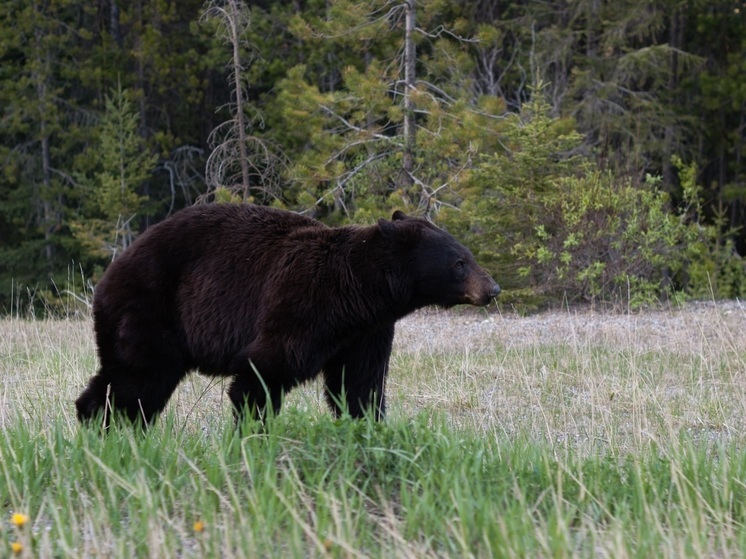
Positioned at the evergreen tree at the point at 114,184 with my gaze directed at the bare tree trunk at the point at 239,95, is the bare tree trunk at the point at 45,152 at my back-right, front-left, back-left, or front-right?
back-left

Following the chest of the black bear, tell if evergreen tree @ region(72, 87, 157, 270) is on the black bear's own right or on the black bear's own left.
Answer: on the black bear's own left

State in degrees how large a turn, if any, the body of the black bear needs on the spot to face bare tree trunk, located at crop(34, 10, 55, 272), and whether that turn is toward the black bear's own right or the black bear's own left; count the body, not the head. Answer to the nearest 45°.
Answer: approximately 90° to the black bear's own left

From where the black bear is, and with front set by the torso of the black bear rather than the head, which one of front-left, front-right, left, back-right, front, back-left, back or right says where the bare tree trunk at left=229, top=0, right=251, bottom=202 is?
left

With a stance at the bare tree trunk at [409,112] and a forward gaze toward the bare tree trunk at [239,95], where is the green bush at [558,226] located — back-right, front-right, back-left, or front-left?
back-left

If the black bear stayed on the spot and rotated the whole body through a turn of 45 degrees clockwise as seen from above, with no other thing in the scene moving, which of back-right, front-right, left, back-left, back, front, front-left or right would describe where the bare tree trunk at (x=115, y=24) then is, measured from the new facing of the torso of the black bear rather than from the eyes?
back-left

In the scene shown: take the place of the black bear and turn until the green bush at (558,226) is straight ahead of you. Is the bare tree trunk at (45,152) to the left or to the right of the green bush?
left

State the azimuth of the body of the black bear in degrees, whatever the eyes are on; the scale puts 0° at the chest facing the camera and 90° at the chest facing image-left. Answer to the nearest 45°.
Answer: approximately 270°

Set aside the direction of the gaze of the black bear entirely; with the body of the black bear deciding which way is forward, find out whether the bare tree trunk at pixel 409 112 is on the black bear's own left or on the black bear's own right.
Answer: on the black bear's own left

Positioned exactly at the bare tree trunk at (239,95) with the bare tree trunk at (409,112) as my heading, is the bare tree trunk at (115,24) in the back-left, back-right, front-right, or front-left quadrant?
back-left
